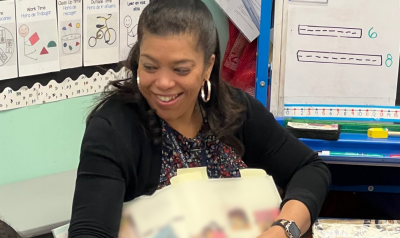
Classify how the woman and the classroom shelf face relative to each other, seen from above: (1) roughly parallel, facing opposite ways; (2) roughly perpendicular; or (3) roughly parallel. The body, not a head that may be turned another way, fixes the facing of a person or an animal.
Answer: roughly parallel

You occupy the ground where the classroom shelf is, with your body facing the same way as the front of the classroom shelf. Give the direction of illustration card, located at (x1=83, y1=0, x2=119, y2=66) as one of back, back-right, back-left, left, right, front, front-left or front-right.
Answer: right

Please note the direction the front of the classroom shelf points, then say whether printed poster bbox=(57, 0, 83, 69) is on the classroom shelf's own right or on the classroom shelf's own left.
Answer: on the classroom shelf's own right

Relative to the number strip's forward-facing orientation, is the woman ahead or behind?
ahead

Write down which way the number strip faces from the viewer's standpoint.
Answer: facing the viewer

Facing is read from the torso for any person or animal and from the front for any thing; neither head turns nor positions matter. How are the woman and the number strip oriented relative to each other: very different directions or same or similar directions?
same or similar directions

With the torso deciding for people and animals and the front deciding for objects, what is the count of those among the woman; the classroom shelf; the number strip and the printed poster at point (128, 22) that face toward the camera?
4

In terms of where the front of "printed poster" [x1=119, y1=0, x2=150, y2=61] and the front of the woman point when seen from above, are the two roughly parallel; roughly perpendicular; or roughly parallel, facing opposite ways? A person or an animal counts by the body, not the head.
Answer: roughly parallel

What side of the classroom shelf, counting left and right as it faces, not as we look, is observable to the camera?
front

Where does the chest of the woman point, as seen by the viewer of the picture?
toward the camera

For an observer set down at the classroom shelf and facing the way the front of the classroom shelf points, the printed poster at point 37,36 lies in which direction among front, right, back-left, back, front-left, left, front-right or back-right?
right

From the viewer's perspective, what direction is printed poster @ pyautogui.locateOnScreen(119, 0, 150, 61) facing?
toward the camera

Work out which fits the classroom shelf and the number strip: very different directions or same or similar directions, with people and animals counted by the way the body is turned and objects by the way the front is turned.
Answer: same or similar directions
